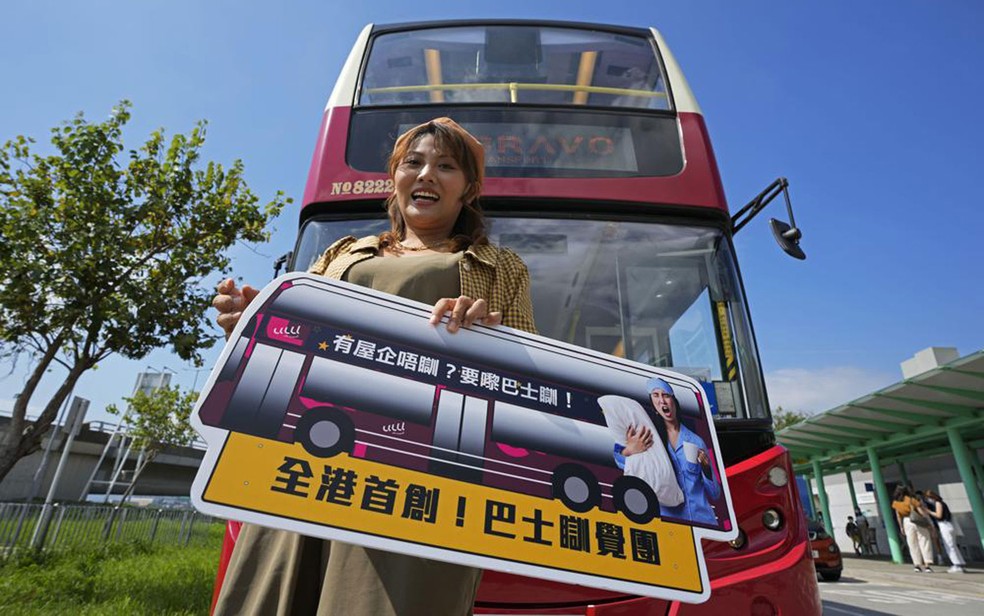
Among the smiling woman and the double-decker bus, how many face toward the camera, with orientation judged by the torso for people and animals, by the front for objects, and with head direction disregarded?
2

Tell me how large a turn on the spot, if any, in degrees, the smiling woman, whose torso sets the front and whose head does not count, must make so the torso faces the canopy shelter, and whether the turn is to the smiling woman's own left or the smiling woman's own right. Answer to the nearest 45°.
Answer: approximately 135° to the smiling woman's own left

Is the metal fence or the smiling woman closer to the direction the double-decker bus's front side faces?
the smiling woman

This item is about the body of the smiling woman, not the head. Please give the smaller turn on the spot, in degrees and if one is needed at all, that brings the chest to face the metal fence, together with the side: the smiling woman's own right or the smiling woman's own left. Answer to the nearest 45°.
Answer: approximately 135° to the smiling woman's own right

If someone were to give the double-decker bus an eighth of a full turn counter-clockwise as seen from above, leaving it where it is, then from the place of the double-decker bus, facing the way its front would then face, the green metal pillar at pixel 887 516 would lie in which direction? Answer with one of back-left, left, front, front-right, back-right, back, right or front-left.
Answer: left

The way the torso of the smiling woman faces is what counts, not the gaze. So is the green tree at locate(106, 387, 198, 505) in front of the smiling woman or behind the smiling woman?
behind

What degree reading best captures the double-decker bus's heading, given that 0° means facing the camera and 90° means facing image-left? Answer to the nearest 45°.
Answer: approximately 0°
